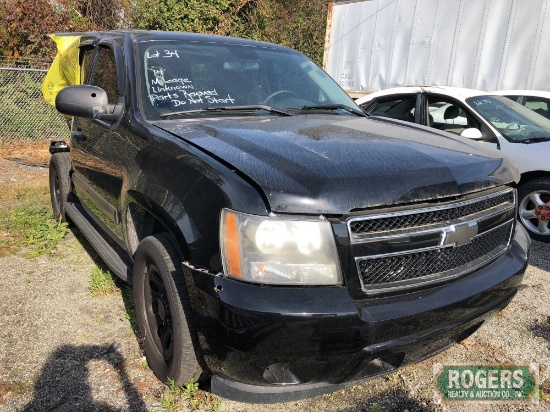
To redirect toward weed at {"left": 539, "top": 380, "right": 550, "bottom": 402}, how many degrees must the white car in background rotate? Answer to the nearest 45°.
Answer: approximately 45° to its right

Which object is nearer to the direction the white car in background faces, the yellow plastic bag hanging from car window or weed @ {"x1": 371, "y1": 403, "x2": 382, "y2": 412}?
the weed

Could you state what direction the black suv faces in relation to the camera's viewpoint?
facing the viewer and to the right of the viewer

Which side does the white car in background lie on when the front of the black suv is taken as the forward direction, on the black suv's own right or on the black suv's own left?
on the black suv's own left

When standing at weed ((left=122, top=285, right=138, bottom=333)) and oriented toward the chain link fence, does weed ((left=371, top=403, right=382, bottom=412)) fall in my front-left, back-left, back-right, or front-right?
back-right

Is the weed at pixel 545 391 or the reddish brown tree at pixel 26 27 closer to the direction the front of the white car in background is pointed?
the weed

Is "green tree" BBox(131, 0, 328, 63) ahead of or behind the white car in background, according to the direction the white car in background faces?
behind

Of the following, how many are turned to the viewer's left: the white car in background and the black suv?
0
